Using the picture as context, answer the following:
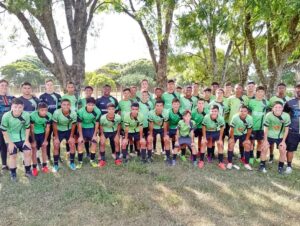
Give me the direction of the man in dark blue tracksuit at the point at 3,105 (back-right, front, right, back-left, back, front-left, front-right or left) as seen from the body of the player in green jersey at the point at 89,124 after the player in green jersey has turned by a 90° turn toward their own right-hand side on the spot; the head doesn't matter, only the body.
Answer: front

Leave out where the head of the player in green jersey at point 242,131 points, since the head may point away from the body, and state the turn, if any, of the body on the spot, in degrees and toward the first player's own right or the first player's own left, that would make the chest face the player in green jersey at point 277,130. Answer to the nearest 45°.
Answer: approximately 90° to the first player's own left

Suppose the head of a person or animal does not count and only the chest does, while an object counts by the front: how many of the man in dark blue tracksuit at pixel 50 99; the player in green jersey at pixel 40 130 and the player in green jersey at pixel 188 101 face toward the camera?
3

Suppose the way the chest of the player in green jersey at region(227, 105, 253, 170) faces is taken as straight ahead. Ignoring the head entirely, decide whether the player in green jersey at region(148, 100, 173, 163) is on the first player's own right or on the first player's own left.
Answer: on the first player's own right

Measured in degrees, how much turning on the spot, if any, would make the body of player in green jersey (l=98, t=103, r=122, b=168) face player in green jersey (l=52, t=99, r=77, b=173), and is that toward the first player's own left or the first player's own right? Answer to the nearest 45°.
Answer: approximately 90° to the first player's own right

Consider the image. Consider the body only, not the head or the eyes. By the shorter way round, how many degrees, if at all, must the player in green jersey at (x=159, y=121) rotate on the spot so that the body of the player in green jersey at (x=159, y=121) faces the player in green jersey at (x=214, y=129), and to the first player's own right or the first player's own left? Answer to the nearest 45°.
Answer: approximately 90° to the first player's own left

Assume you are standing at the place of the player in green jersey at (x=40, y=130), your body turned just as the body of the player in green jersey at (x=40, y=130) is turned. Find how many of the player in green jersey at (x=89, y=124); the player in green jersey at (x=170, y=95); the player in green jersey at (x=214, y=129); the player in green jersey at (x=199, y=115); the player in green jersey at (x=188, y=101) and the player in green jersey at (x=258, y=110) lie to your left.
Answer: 6

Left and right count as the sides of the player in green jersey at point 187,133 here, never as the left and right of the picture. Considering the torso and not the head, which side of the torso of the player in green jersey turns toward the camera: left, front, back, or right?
front

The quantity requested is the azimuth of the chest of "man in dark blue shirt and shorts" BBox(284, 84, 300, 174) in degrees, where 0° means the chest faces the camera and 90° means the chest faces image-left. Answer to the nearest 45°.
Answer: approximately 0°

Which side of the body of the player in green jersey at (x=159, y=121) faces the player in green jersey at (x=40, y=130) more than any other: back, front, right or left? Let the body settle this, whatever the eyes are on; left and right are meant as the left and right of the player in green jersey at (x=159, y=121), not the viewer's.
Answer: right

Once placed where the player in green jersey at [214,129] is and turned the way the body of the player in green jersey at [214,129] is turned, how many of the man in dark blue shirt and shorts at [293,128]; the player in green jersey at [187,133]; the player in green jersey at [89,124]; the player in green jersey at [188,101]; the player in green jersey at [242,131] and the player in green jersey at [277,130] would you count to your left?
3

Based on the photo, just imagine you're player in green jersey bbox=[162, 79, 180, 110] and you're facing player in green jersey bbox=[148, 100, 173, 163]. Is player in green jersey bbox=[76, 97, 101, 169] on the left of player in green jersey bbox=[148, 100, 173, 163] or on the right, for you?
right

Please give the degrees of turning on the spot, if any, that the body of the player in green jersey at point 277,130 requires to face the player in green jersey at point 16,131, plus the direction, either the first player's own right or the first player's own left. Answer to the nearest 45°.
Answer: approximately 45° to the first player's own right
